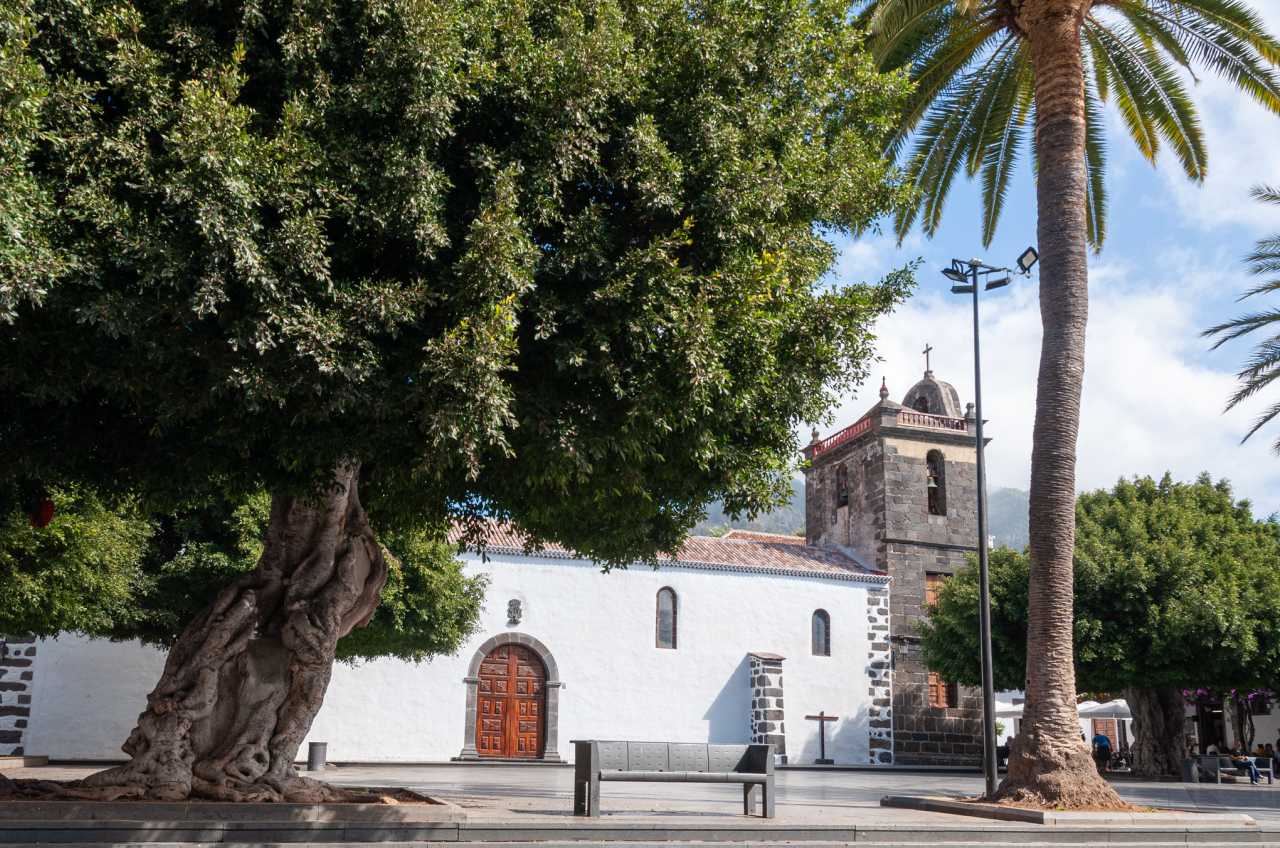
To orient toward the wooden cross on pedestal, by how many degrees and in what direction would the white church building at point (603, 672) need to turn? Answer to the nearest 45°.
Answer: approximately 90° to its left

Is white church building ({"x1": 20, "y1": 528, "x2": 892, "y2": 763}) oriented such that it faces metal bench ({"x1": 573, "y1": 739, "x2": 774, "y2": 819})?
yes

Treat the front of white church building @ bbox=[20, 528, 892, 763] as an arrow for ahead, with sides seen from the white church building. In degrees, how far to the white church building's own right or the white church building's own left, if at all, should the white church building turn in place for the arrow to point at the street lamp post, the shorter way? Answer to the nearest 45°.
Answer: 0° — it already faces it

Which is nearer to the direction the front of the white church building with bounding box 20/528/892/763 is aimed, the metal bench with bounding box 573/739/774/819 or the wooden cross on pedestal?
the metal bench

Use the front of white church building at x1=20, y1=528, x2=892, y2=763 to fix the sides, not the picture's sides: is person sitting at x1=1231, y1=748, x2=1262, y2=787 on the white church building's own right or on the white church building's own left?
on the white church building's own left

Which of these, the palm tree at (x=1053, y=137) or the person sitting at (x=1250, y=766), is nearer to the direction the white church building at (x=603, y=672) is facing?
the palm tree

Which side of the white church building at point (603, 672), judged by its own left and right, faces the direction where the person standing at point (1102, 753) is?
left

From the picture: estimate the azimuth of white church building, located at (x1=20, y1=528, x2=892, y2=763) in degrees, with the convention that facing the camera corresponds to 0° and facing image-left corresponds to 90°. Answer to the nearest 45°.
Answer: approximately 0°

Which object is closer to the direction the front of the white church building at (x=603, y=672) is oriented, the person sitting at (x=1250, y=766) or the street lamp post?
the street lamp post
